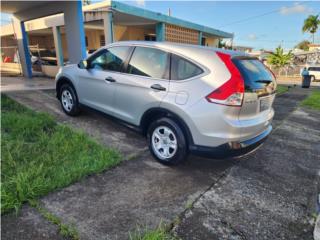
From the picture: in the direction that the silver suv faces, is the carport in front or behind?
in front

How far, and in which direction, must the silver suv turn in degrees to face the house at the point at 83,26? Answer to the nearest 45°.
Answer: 0° — it already faces it

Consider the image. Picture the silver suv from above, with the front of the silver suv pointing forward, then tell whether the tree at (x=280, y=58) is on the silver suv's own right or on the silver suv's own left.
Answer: on the silver suv's own right

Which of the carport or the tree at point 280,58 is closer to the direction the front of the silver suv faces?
the carport

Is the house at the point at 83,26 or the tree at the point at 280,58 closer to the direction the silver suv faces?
the house

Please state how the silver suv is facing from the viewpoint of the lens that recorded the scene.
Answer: facing away from the viewer and to the left of the viewer
